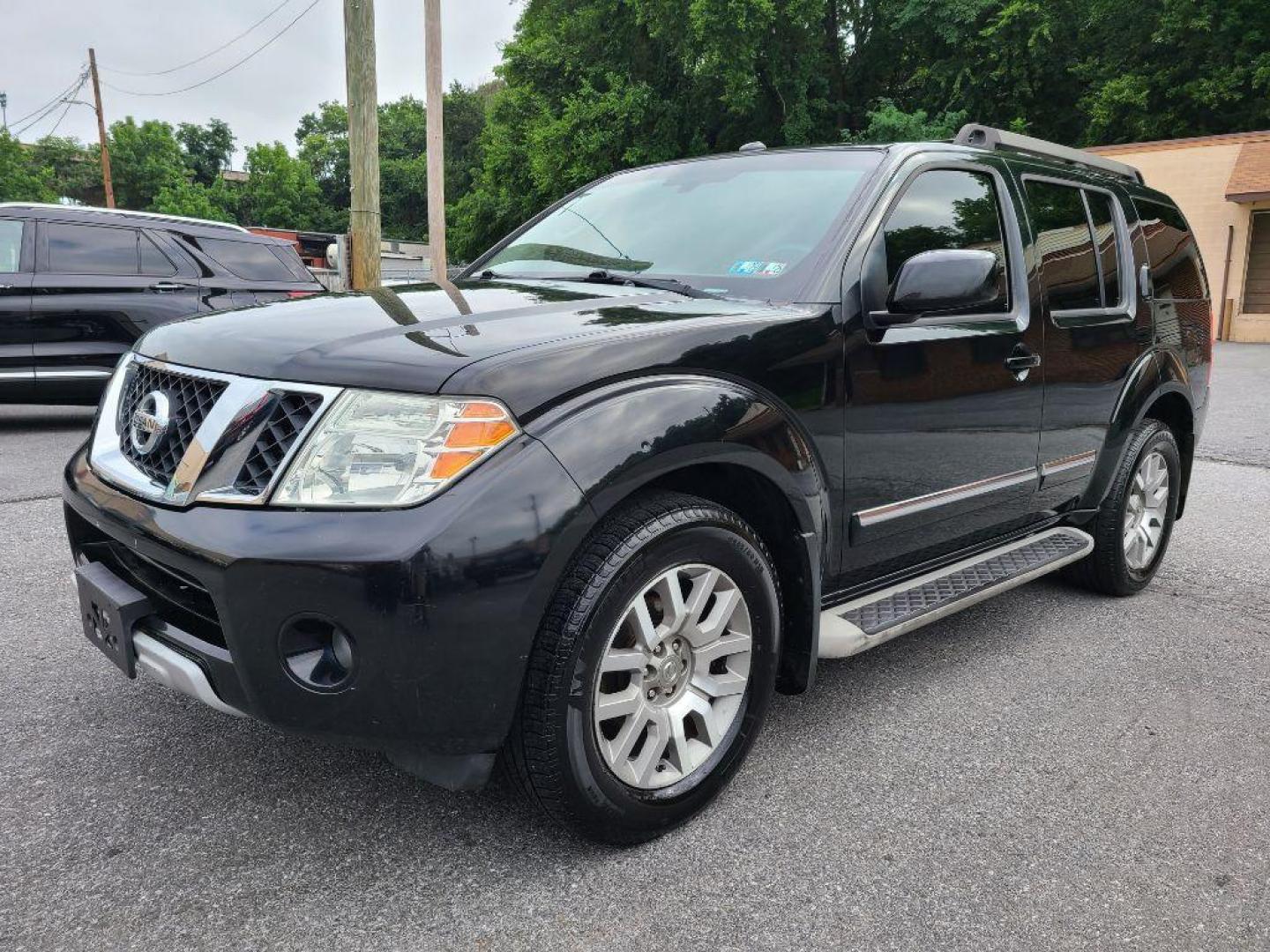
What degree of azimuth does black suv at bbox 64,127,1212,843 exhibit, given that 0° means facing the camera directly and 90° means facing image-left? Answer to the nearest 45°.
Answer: approximately 45°

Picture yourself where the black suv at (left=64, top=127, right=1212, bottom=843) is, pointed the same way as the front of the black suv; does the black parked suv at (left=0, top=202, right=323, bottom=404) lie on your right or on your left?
on your right

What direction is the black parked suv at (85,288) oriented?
to the viewer's left

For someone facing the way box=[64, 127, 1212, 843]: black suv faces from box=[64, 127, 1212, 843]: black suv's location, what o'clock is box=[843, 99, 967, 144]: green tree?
The green tree is roughly at 5 o'clock from the black suv.

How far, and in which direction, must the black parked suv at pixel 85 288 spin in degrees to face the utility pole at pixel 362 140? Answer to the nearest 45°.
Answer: approximately 135° to its right

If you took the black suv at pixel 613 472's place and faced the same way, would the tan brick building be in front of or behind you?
behind
